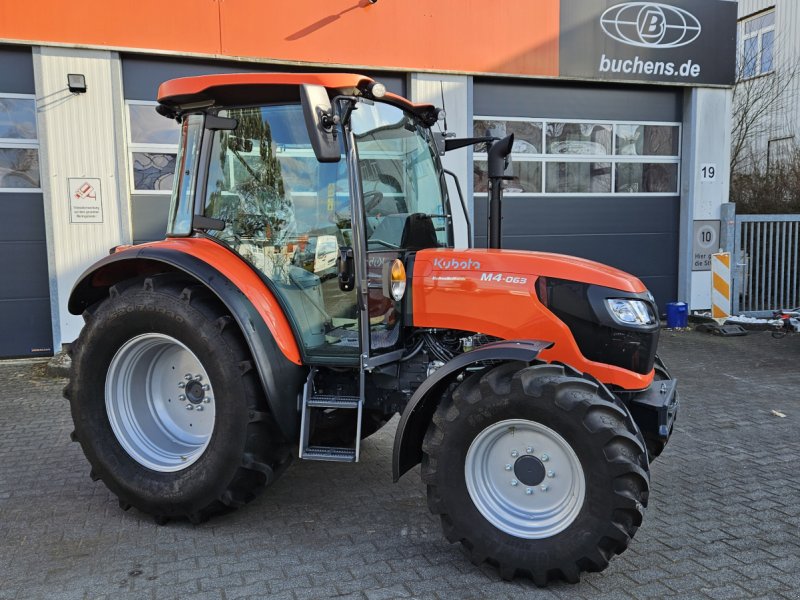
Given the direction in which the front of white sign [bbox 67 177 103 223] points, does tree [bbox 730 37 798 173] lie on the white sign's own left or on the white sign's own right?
on the white sign's own left

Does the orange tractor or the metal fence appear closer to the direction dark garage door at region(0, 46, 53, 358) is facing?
the orange tractor

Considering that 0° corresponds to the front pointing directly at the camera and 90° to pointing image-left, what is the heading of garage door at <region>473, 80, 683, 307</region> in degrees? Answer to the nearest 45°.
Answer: approximately 0°

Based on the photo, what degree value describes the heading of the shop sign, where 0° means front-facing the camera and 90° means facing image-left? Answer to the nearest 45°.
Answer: approximately 0°

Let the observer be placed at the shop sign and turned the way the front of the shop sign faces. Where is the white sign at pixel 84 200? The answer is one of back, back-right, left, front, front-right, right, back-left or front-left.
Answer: front-right

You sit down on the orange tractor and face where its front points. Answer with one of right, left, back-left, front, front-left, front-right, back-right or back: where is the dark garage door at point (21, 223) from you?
back

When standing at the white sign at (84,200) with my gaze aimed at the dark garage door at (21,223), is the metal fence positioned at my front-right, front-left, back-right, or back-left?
back-right

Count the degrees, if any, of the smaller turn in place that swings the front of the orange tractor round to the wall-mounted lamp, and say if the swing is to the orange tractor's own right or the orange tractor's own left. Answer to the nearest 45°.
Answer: approximately 180°

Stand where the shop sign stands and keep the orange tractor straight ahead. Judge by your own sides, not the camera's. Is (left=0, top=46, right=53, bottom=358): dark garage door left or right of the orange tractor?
right

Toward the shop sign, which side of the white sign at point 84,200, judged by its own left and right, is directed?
left

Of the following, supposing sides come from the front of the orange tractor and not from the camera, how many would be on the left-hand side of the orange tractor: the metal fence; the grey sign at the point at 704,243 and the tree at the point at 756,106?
3

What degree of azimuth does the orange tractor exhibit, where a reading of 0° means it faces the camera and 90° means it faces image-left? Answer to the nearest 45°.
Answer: approximately 315°

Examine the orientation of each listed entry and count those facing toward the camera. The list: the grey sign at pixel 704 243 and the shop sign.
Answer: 2
